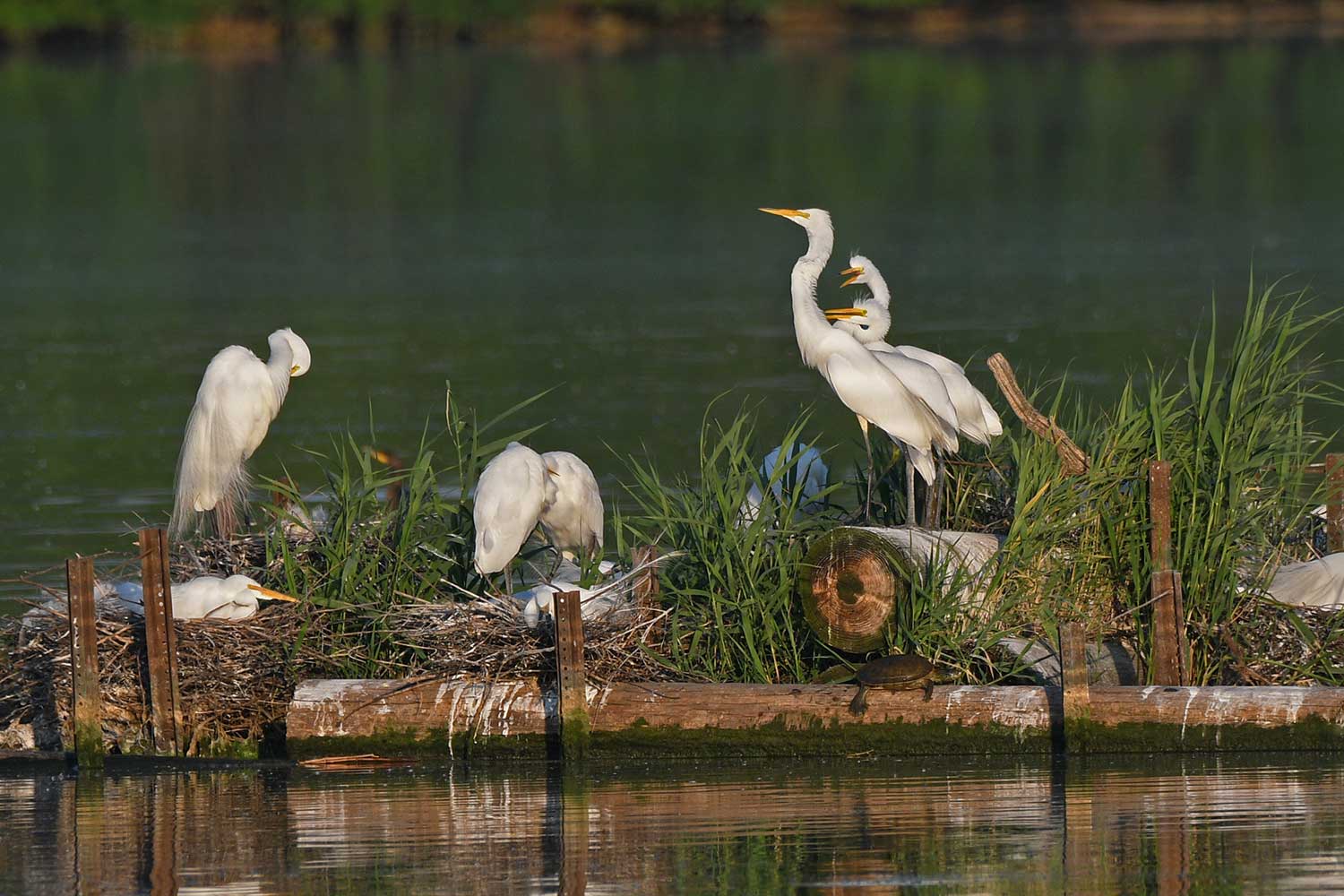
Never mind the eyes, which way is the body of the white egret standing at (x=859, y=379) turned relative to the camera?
to the viewer's left

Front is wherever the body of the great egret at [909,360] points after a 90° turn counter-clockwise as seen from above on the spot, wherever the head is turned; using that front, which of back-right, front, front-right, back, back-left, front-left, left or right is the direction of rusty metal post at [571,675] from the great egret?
front-right

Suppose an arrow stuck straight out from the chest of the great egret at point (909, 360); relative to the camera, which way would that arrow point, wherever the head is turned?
to the viewer's left

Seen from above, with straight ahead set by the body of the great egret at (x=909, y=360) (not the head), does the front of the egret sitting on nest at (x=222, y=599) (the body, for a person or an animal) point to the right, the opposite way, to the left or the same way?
the opposite way

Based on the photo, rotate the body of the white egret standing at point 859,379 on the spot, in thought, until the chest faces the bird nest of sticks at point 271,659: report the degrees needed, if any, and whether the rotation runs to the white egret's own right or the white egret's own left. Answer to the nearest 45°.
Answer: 0° — it already faces it

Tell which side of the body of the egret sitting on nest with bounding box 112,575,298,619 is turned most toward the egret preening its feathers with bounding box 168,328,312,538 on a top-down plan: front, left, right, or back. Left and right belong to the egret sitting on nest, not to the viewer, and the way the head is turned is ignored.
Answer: left

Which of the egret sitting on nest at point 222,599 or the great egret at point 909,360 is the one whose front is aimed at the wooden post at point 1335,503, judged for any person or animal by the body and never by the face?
the egret sitting on nest

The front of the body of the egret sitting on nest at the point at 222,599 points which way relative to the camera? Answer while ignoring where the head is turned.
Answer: to the viewer's right
